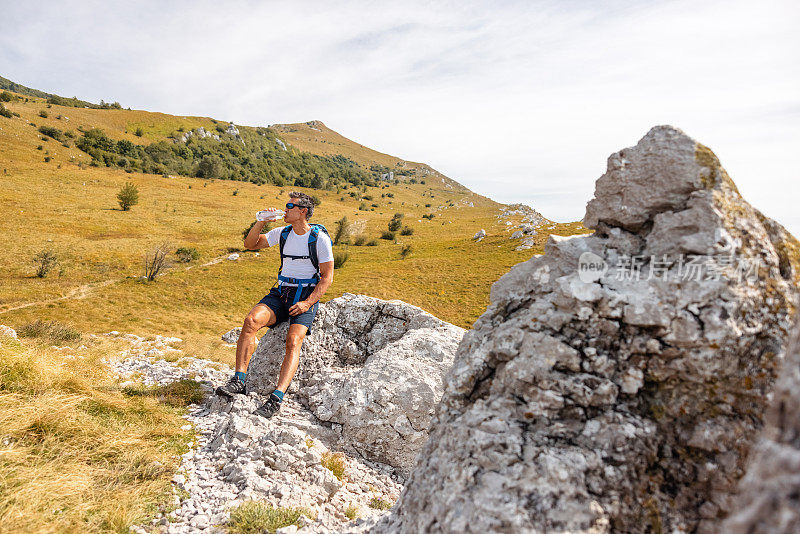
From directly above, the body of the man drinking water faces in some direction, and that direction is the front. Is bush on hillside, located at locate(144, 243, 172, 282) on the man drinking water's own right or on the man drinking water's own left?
on the man drinking water's own right

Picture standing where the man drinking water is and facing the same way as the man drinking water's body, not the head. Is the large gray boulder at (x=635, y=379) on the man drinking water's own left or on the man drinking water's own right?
on the man drinking water's own left

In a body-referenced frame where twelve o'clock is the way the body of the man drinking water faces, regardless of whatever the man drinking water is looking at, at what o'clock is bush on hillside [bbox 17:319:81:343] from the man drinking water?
The bush on hillside is roughly at 3 o'clock from the man drinking water.

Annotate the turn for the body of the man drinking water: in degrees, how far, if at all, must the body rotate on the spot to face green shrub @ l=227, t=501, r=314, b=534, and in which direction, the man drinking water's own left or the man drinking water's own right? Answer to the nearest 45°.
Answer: approximately 45° to the man drinking water's own left

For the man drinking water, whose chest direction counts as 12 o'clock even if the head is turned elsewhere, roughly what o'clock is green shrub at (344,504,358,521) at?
The green shrub is roughly at 10 o'clock from the man drinking water.

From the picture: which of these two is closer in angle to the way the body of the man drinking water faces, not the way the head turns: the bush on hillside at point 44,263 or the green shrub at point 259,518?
the green shrub

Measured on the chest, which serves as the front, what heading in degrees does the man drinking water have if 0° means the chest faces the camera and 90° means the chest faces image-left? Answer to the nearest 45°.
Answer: approximately 45°
